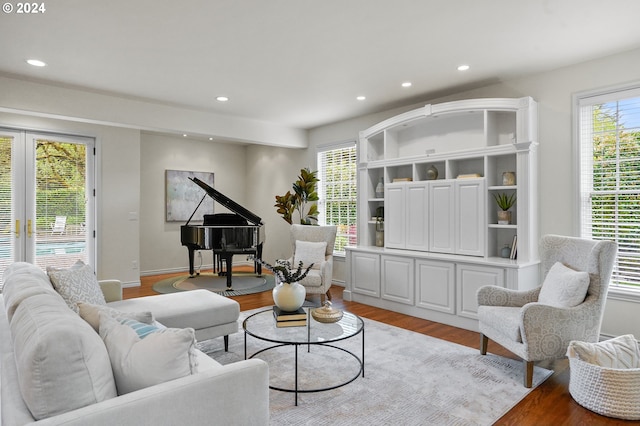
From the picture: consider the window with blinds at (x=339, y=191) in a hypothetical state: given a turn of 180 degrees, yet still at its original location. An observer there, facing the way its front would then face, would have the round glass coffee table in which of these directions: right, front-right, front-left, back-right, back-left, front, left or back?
back-right

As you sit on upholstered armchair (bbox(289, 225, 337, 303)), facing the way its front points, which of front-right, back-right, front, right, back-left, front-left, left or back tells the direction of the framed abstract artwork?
right

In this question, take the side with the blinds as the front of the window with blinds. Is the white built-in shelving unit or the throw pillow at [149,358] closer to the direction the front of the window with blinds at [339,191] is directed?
the throw pillow

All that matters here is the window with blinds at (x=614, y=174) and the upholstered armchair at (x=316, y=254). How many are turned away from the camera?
0

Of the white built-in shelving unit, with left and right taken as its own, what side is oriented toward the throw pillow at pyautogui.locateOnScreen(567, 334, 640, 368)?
left

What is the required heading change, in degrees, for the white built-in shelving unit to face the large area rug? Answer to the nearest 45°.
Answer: approximately 45° to its left

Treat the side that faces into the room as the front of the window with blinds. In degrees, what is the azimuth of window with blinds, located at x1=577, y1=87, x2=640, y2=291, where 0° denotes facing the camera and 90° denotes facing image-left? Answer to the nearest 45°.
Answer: approximately 45°

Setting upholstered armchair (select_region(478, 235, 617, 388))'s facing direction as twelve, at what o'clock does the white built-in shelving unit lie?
The white built-in shelving unit is roughly at 3 o'clock from the upholstered armchair.

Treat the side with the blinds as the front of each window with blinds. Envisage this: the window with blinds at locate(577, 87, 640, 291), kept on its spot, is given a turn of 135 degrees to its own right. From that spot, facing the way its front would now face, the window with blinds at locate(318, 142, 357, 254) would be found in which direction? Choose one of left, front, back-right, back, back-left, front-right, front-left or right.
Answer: left

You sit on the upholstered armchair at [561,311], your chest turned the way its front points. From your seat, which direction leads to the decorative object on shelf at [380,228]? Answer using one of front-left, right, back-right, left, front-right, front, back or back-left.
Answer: right

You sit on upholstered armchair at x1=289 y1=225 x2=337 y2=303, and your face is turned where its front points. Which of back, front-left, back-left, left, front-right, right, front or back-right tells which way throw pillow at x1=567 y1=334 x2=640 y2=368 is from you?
left
